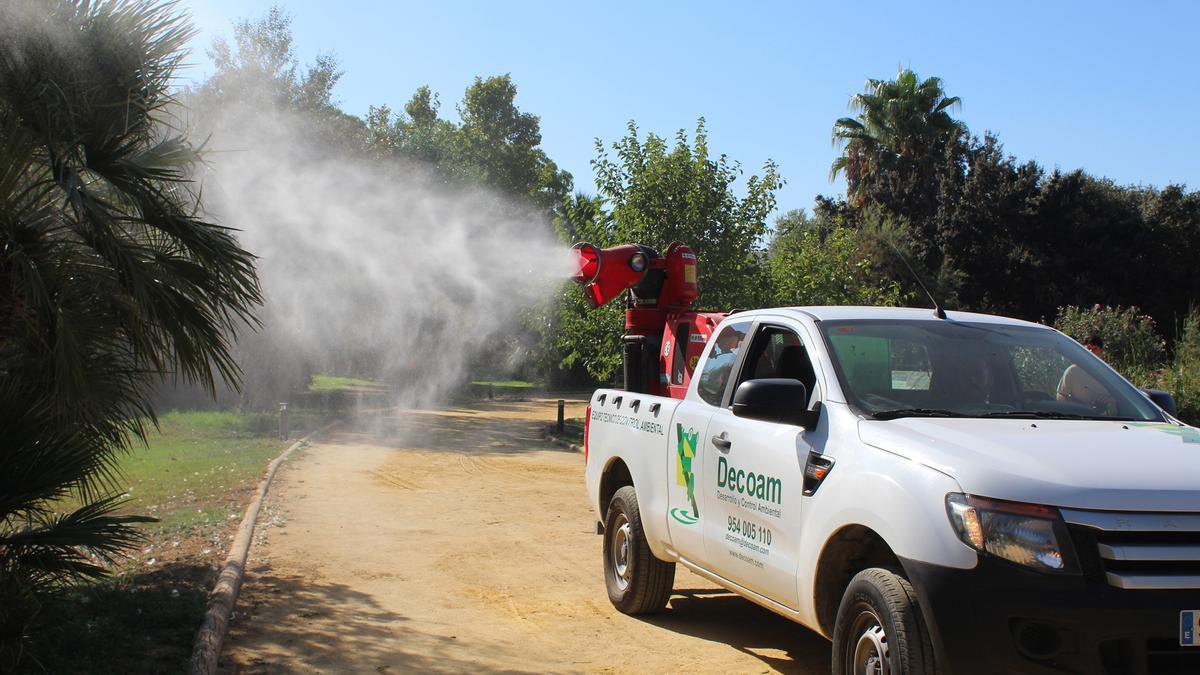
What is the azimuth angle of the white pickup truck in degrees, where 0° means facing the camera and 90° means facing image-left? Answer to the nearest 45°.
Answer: approximately 315°

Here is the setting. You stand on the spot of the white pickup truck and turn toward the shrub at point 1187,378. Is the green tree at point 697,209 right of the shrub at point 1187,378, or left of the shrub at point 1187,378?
left

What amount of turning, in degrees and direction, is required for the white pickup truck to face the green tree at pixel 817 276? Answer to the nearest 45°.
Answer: approximately 135° to its left

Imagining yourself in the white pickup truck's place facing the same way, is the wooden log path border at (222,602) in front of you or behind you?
behind

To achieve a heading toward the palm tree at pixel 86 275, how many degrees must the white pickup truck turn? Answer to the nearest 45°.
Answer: approximately 135° to its right

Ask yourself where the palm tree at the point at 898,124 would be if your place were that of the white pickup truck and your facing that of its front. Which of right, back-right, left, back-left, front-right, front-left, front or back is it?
back-left

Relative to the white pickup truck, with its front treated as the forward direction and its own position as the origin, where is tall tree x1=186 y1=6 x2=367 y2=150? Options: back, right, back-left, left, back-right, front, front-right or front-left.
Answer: back

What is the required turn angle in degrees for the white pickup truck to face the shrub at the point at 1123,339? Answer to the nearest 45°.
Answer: approximately 135° to its left

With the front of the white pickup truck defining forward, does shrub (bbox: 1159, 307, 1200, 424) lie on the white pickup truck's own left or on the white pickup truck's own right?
on the white pickup truck's own left
